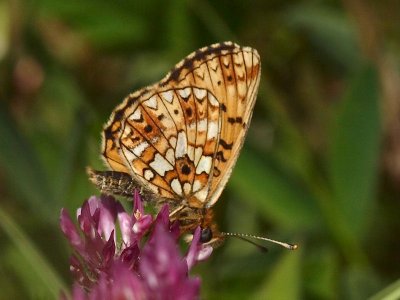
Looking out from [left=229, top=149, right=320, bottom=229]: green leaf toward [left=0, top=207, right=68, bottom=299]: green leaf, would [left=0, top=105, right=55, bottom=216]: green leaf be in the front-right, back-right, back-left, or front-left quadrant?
front-right

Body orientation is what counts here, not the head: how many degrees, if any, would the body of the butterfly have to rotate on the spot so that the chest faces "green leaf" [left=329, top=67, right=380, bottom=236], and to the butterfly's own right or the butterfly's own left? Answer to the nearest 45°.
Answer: approximately 45° to the butterfly's own left

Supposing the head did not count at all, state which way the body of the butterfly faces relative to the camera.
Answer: to the viewer's right

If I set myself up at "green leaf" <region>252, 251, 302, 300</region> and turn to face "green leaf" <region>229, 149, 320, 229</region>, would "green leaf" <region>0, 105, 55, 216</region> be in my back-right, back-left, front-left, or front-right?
front-left
